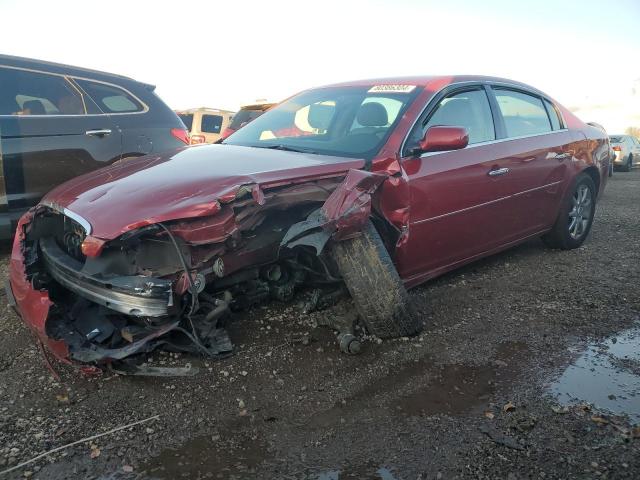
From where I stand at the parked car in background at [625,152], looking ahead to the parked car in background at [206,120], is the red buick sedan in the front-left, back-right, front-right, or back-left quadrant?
front-left

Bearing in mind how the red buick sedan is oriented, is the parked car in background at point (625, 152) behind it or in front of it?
behind

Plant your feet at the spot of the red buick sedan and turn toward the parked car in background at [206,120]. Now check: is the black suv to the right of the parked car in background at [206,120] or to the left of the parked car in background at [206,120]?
left

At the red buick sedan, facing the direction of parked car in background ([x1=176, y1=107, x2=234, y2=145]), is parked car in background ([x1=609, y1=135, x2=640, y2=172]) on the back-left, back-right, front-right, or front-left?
front-right

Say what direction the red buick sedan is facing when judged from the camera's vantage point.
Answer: facing the viewer and to the left of the viewer

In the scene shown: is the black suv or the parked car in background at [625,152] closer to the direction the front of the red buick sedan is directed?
the black suv
